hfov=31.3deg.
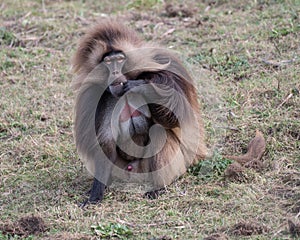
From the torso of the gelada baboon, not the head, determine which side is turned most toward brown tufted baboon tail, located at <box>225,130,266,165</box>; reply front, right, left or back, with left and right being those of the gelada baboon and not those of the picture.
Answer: left

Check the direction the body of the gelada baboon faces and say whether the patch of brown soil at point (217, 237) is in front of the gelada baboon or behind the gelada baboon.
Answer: in front

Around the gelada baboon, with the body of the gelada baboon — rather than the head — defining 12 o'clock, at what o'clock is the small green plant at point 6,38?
The small green plant is roughly at 5 o'clock from the gelada baboon.

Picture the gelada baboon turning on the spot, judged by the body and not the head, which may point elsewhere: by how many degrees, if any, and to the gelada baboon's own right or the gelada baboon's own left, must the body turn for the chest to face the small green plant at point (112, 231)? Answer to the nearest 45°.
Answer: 0° — it already faces it

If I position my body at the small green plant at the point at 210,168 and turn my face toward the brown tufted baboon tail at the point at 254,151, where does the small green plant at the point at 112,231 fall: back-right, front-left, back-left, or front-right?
back-right

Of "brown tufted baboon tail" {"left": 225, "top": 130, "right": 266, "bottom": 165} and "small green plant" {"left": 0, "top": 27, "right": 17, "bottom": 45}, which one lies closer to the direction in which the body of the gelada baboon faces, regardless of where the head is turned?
the brown tufted baboon tail

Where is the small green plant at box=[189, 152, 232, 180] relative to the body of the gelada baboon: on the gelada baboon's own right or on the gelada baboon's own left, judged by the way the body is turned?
on the gelada baboon's own left

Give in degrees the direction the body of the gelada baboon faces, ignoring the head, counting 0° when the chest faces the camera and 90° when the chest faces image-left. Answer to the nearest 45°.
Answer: approximately 0°
